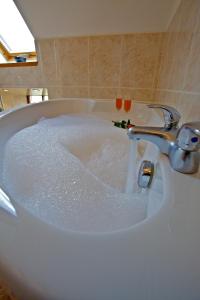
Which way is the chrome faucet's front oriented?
to the viewer's left

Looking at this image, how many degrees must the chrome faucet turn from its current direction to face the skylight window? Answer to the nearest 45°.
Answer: approximately 45° to its right
